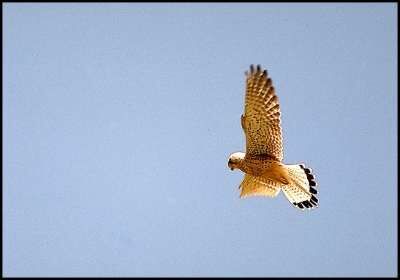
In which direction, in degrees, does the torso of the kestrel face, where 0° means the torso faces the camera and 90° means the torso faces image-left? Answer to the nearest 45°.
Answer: approximately 90°
